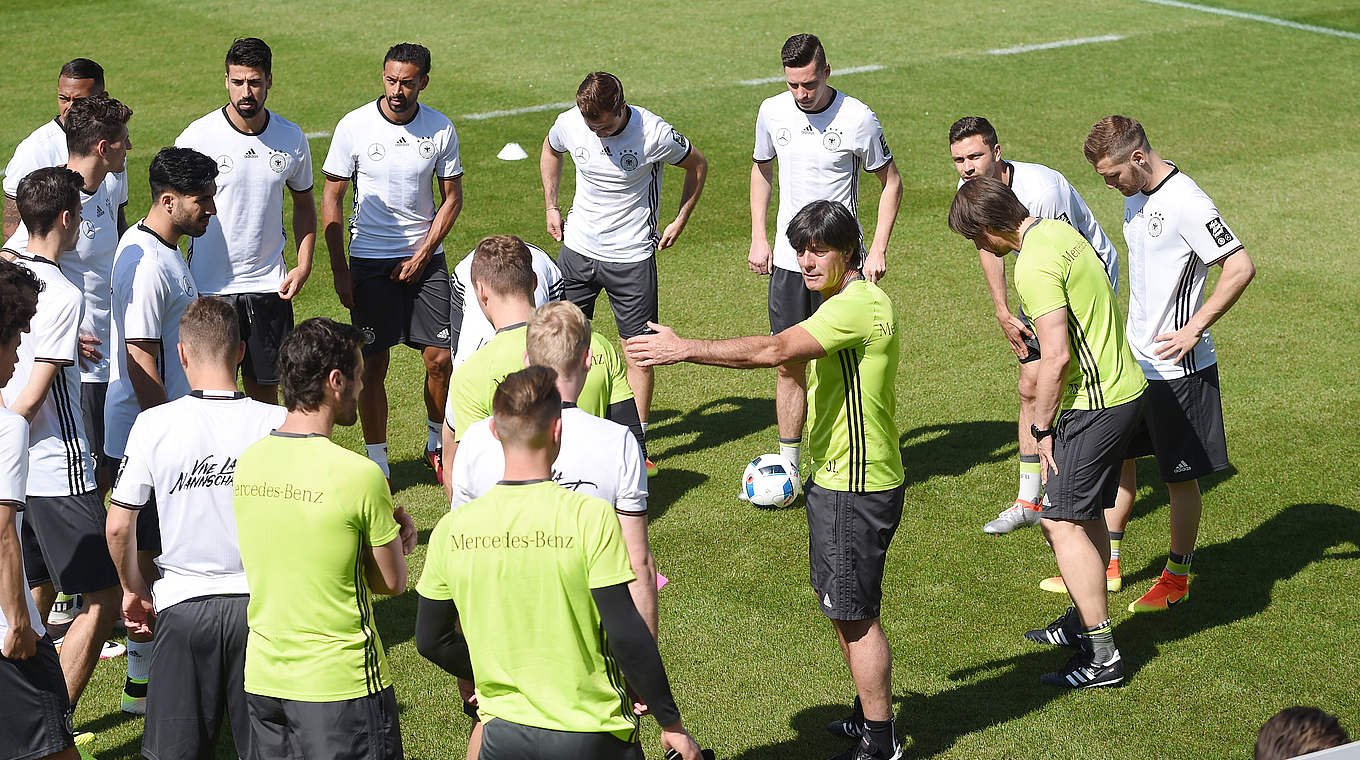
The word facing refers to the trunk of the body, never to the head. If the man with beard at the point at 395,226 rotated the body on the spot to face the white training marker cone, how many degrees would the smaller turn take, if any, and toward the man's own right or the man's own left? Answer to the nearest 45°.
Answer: approximately 180°

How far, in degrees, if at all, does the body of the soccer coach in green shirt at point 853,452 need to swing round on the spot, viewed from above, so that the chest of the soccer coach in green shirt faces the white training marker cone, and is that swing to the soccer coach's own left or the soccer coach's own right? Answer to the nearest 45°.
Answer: approximately 90° to the soccer coach's own right

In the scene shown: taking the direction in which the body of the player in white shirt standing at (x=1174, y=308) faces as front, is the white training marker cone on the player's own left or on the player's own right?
on the player's own right

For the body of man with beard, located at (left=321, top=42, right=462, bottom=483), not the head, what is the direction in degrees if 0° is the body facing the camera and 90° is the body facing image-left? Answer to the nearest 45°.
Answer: approximately 0°

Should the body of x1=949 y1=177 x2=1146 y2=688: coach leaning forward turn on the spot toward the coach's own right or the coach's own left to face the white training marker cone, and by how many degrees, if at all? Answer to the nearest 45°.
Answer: approximately 45° to the coach's own right

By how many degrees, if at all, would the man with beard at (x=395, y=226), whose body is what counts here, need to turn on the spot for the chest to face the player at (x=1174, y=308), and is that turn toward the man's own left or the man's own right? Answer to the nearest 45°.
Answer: approximately 45° to the man's own left

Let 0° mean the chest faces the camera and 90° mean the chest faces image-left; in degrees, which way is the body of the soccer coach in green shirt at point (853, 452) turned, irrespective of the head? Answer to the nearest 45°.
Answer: approximately 90°

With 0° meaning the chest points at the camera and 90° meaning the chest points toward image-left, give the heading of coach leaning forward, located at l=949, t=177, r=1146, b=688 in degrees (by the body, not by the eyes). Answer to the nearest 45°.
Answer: approximately 90°

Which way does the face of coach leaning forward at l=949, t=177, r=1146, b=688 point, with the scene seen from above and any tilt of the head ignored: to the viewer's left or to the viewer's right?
to the viewer's left
